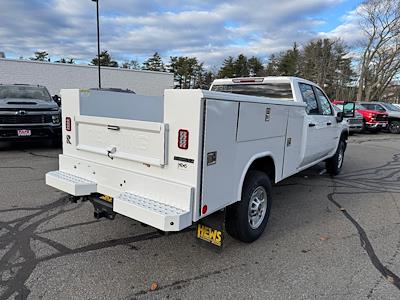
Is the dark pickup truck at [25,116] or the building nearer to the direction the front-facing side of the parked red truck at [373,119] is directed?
the dark pickup truck

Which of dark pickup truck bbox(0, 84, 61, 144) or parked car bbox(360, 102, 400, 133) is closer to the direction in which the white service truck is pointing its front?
the parked car

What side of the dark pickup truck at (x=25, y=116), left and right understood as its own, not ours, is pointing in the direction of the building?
back

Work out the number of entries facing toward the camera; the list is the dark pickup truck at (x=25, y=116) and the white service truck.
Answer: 1

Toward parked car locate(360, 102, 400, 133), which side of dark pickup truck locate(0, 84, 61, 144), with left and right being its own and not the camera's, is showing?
left

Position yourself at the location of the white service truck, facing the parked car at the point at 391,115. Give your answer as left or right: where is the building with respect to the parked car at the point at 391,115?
left

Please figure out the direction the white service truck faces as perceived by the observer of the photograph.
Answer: facing away from the viewer and to the right of the viewer
